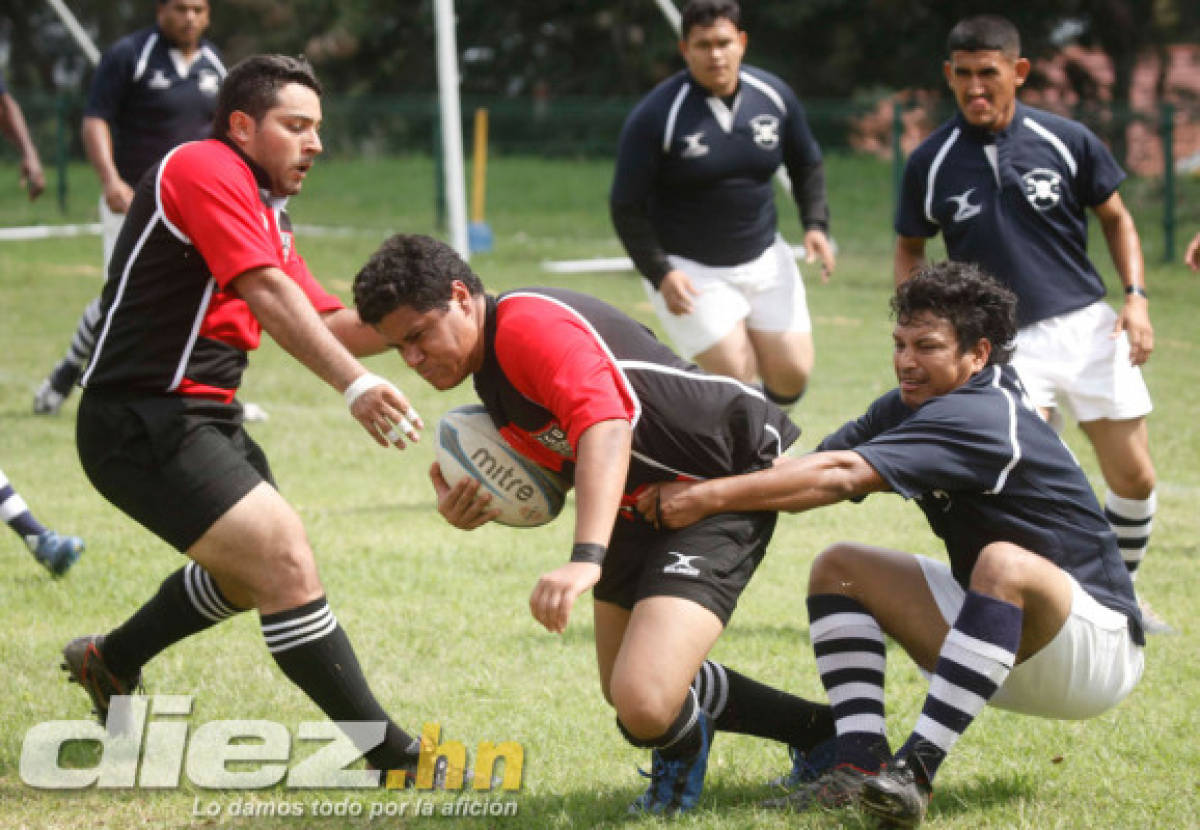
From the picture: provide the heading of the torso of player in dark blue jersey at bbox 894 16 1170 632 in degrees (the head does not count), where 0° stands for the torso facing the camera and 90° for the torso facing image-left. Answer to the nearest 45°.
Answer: approximately 0°

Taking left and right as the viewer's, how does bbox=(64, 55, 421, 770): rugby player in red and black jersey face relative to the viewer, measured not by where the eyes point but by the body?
facing to the right of the viewer

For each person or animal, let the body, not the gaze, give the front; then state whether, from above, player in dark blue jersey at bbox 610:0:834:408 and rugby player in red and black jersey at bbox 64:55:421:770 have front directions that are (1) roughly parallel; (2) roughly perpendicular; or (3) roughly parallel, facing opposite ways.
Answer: roughly perpendicular

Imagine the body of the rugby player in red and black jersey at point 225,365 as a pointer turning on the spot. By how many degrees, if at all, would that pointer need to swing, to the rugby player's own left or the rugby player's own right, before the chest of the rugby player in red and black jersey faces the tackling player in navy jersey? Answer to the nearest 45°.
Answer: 0° — they already face them

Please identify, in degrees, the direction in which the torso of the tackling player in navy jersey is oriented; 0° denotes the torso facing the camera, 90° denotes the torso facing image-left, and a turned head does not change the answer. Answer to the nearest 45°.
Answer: approximately 90°

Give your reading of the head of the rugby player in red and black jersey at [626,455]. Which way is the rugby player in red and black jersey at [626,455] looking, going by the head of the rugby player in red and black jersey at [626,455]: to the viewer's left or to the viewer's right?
to the viewer's left

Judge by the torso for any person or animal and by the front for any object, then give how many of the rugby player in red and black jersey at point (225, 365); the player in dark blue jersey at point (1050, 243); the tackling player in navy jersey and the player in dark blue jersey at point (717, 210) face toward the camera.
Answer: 2

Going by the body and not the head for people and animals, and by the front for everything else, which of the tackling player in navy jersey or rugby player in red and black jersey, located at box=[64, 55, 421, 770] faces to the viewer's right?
the rugby player in red and black jersey

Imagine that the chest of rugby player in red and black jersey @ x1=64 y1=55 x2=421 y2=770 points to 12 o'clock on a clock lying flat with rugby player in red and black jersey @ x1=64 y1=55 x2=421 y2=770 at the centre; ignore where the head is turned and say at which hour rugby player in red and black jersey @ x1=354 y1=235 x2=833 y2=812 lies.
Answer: rugby player in red and black jersey @ x1=354 y1=235 x2=833 y2=812 is roughly at 1 o'clock from rugby player in red and black jersey @ x1=64 y1=55 x2=421 y2=770.

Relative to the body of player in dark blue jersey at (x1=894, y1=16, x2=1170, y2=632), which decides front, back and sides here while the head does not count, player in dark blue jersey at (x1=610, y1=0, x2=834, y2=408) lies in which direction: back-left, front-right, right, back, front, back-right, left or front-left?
back-right

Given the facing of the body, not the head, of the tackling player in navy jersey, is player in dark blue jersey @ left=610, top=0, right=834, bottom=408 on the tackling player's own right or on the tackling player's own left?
on the tackling player's own right

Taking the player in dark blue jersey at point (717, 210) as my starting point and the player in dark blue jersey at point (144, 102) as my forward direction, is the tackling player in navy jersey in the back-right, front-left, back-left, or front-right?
back-left

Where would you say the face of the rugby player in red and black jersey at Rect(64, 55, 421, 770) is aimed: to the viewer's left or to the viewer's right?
to the viewer's right
